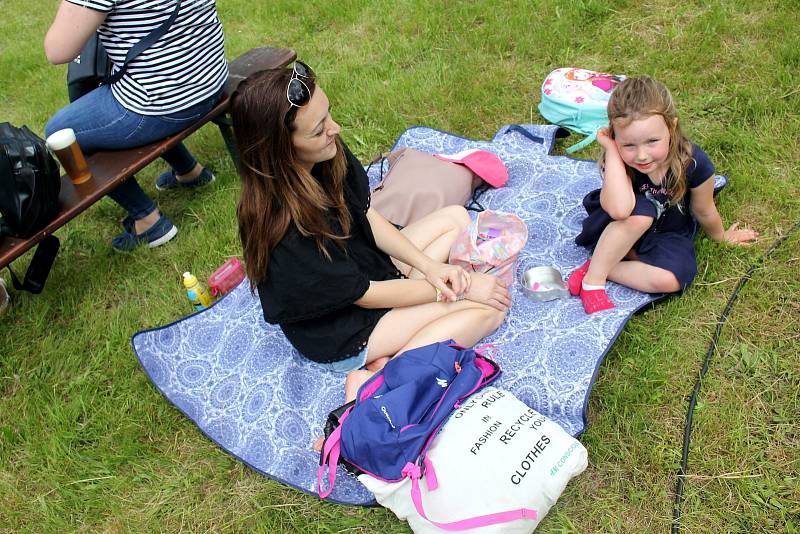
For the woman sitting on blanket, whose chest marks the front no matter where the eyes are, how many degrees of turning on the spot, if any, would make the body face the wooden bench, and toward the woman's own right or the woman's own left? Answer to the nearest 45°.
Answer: approximately 135° to the woman's own left

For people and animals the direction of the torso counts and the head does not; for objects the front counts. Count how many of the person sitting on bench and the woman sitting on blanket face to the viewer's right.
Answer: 1

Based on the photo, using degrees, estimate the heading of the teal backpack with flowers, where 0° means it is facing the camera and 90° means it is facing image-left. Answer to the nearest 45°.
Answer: approximately 0°

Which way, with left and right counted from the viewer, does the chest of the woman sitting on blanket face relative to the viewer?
facing to the right of the viewer
